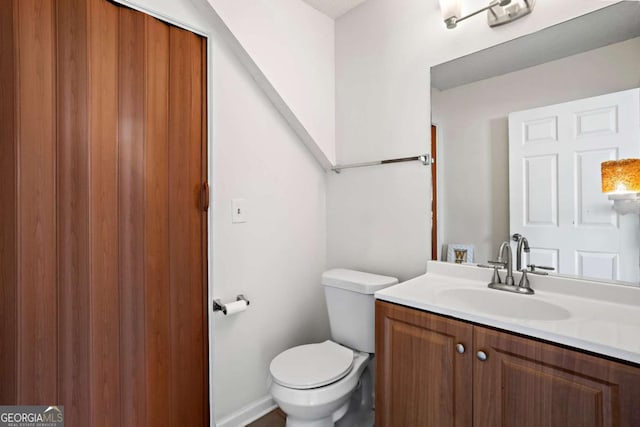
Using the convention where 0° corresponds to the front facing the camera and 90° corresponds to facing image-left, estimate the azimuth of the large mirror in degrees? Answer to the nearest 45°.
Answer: approximately 45°

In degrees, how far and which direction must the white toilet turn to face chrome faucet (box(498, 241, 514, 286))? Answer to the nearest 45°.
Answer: approximately 135° to its left

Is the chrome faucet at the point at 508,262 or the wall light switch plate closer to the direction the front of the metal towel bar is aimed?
the wall light switch plate

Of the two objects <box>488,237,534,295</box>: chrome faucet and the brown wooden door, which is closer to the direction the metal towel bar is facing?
the brown wooden door

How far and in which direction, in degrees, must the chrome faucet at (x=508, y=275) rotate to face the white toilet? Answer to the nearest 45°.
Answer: approximately 45° to its right
